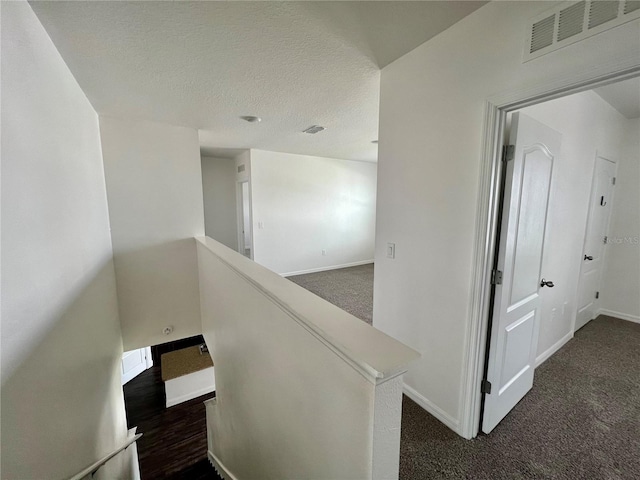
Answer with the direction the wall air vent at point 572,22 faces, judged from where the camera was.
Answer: facing the viewer and to the left of the viewer

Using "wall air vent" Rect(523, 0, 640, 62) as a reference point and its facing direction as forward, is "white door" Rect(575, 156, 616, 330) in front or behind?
behind

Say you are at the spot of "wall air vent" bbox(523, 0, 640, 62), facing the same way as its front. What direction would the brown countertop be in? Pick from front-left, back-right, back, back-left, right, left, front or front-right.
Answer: front-right

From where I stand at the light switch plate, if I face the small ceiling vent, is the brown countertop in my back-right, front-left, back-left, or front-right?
front-left

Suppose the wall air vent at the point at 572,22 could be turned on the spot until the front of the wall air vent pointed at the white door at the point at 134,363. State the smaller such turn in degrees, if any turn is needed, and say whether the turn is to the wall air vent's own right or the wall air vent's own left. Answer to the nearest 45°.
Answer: approximately 45° to the wall air vent's own right
